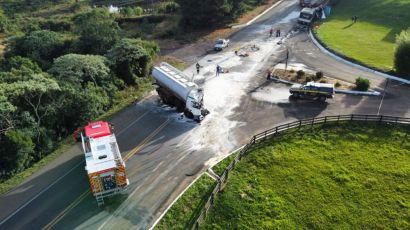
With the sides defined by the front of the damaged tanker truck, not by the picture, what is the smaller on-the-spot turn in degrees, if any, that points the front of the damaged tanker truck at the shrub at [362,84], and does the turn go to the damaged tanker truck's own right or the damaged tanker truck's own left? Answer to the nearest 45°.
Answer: approximately 45° to the damaged tanker truck's own left

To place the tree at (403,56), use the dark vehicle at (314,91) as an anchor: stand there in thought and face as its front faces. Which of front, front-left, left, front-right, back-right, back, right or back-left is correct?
back-right

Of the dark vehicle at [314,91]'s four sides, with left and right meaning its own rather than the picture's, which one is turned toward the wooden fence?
left

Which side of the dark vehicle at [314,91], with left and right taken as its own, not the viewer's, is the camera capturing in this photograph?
left

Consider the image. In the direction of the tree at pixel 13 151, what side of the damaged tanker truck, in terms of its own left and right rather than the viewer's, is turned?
right

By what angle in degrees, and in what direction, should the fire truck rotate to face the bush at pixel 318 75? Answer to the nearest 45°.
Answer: approximately 90° to its right

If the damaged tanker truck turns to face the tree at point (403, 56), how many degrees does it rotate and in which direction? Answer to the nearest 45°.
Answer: approximately 45° to its left

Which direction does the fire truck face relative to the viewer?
away from the camera

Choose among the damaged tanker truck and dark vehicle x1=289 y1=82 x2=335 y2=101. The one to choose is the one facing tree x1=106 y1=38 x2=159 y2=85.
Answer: the dark vehicle

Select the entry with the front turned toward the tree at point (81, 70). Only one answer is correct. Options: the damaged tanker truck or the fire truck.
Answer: the fire truck

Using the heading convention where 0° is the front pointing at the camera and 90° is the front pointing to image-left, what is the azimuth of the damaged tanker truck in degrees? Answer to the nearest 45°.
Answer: approximately 315°

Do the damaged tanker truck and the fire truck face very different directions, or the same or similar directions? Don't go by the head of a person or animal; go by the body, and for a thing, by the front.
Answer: very different directions
